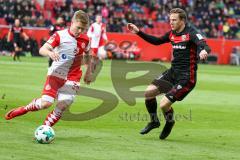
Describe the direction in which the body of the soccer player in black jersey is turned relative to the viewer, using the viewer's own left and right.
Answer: facing the viewer and to the left of the viewer

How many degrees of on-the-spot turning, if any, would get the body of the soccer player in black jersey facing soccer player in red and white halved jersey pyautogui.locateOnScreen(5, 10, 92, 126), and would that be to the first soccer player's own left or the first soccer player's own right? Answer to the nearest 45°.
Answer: approximately 45° to the first soccer player's own right

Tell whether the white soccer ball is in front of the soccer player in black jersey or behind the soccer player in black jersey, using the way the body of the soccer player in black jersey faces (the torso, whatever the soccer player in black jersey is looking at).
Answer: in front
